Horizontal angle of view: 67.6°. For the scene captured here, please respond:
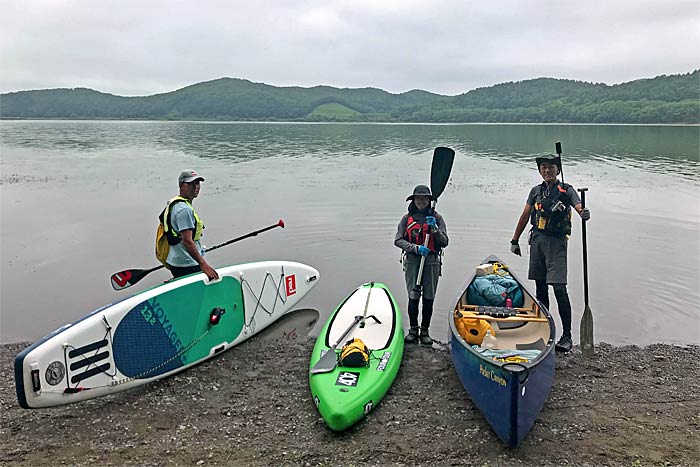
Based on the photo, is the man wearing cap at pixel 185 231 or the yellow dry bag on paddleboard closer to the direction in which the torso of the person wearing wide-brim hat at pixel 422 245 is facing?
the yellow dry bag on paddleboard

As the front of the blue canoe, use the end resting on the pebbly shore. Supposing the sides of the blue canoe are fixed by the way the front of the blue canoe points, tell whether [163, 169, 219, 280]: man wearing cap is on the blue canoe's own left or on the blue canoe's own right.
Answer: on the blue canoe's own right

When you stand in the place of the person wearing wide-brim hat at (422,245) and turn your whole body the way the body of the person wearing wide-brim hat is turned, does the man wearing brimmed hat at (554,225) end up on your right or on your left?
on your left

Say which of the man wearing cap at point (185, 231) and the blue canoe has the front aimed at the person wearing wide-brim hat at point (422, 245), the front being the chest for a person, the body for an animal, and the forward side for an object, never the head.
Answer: the man wearing cap

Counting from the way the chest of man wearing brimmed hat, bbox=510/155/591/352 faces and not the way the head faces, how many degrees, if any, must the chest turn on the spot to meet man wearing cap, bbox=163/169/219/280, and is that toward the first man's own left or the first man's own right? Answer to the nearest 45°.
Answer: approximately 45° to the first man's own right

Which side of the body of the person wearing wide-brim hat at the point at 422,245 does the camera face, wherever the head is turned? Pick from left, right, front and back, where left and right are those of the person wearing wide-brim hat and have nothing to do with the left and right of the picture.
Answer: front

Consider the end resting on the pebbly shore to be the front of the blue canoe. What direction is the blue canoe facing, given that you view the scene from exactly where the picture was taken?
facing the viewer

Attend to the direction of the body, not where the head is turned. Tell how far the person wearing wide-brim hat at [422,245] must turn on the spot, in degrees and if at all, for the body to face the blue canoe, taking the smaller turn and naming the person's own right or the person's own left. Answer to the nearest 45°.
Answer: approximately 45° to the person's own left

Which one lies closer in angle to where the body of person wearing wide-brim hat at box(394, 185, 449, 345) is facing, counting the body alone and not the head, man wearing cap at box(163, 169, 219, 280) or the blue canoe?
the blue canoe

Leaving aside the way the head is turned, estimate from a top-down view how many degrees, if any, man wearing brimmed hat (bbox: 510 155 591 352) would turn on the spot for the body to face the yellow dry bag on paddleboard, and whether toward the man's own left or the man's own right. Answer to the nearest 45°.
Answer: approximately 45° to the man's own right

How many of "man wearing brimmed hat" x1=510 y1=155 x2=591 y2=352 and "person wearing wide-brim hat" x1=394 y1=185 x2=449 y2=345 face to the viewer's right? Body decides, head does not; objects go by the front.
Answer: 0

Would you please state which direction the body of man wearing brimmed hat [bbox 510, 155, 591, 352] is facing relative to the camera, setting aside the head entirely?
toward the camera

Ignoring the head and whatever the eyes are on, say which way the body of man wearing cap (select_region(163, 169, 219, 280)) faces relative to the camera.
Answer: to the viewer's right
